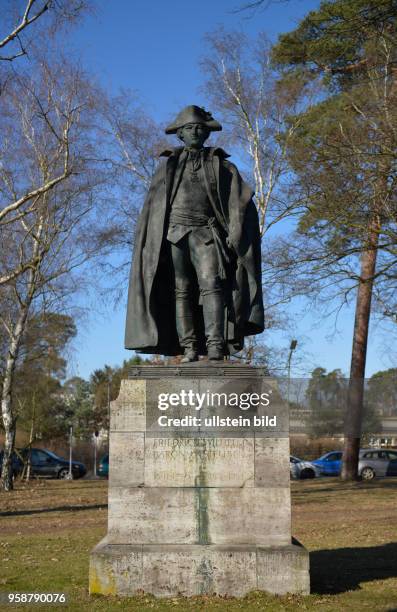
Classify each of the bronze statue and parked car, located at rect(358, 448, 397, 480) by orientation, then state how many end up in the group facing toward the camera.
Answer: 1

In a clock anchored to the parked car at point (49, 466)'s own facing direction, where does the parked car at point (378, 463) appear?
the parked car at point (378, 463) is roughly at 11 o'clock from the parked car at point (49, 466).

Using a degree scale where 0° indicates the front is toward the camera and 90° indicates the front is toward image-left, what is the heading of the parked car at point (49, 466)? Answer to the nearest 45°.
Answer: approximately 315°

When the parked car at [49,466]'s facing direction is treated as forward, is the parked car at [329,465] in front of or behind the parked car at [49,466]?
in front

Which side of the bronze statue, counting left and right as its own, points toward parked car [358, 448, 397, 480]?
back

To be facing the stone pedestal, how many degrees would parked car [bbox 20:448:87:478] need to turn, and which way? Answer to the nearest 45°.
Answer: approximately 45° to its right

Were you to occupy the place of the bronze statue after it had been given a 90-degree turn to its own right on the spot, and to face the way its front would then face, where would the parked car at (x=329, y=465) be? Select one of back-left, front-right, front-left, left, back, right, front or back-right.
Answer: right

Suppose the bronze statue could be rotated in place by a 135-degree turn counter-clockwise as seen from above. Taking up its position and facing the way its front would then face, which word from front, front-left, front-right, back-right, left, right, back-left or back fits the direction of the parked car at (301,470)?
front-left
